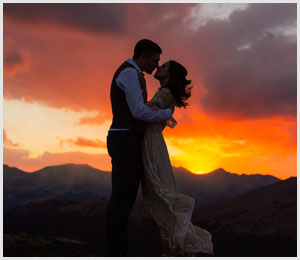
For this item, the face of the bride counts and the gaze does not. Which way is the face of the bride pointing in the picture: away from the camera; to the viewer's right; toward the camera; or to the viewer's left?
to the viewer's left

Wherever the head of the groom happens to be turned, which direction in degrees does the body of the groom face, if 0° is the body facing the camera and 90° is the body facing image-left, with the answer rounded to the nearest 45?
approximately 270°

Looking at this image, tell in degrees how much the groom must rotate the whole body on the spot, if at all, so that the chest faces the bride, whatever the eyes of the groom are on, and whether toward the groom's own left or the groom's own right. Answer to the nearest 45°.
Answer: approximately 45° to the groom's own left

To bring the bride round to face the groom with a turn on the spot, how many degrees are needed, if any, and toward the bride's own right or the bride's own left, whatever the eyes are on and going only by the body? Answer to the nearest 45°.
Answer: approximately 45° to the bride's own left

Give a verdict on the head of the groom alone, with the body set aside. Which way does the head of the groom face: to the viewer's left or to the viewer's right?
to the viewer's right

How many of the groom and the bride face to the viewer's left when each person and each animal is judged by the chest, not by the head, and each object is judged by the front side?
1

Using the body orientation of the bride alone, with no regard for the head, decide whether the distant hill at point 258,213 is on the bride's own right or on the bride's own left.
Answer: on the bride's own right

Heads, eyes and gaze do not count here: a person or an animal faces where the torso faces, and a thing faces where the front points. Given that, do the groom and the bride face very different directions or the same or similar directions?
very different directions

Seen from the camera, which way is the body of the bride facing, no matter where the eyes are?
to the viewer's left

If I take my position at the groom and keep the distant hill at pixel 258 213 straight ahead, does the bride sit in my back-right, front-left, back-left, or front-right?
front-right

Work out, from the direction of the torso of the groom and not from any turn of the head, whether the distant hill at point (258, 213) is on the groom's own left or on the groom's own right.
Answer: on the groom's own left

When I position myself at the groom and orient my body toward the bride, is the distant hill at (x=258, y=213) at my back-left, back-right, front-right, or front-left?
front-left
